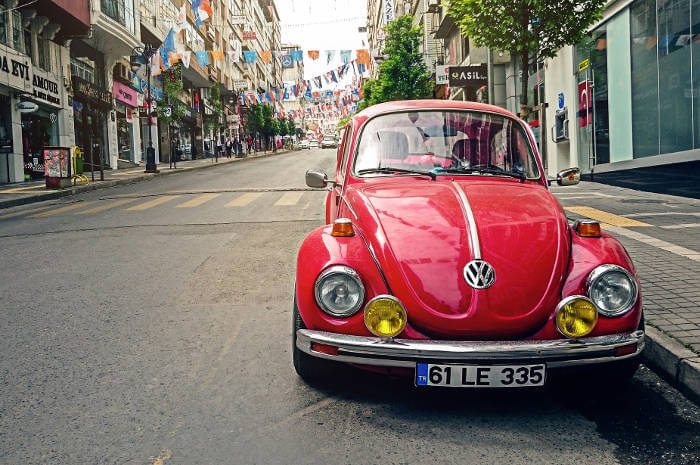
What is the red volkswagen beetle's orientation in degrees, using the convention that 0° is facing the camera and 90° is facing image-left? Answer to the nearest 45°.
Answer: approximately 0°

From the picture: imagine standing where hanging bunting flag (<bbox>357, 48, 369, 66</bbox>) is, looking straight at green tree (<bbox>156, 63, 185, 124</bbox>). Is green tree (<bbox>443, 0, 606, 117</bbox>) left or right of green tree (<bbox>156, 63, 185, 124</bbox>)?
left

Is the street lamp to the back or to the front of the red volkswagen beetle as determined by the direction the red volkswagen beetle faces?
to the back

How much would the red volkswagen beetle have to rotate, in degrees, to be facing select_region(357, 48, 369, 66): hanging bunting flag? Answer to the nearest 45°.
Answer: approximately 180°

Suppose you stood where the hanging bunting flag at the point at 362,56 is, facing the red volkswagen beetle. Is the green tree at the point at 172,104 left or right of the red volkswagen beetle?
right

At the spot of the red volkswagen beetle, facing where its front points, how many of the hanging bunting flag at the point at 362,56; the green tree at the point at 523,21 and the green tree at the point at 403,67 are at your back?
3

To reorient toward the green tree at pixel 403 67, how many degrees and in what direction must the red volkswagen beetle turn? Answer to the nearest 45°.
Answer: approximately 180°

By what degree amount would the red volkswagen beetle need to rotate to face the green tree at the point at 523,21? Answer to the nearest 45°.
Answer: approximately 180°
